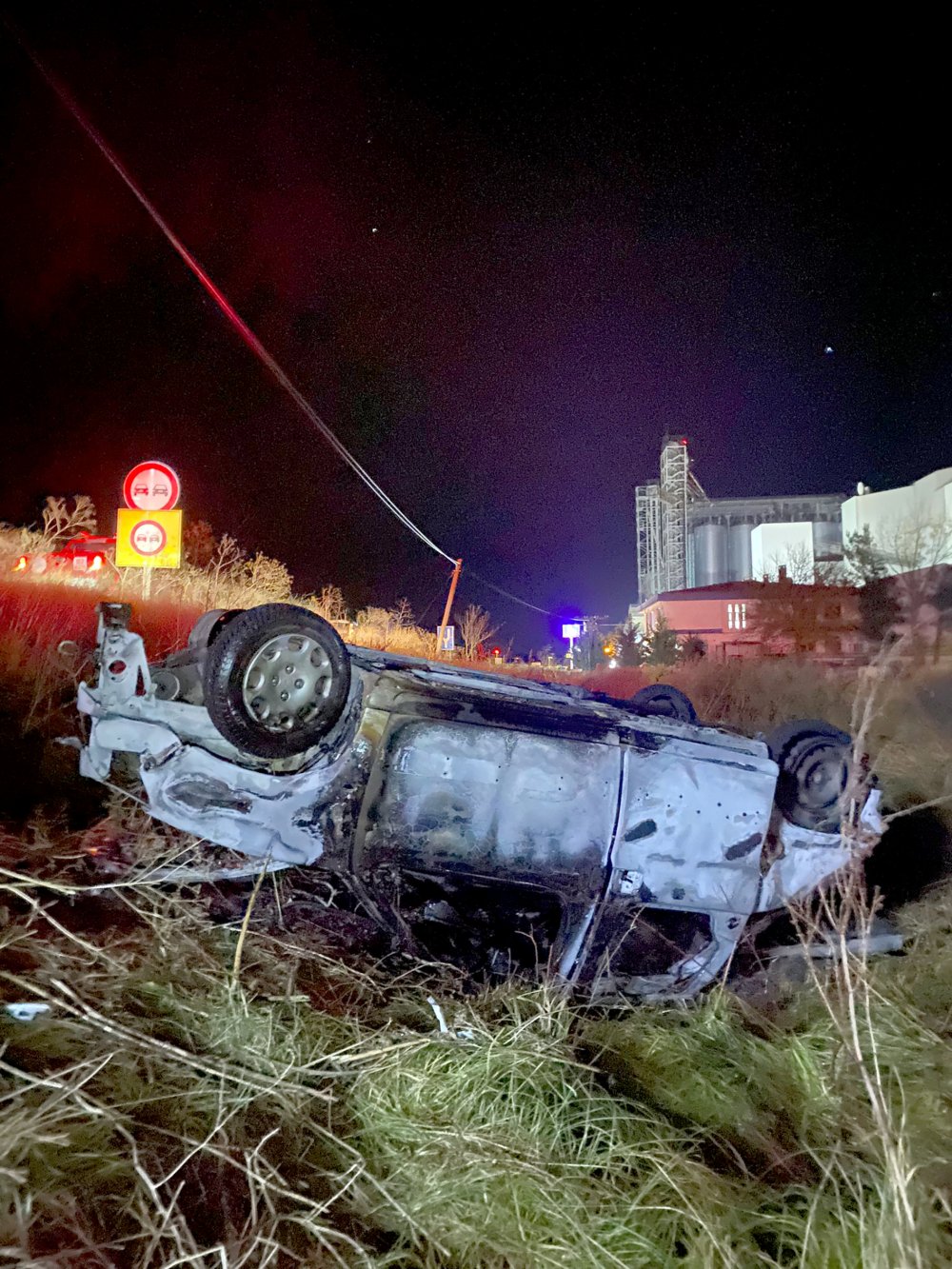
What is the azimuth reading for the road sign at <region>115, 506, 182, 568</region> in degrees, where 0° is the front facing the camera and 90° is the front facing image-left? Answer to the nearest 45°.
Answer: approximately 0°

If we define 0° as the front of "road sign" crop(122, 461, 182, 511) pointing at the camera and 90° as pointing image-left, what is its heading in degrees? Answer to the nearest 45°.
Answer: approximately 0°

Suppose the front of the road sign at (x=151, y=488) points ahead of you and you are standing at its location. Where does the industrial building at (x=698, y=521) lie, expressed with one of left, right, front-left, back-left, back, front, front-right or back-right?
back-left

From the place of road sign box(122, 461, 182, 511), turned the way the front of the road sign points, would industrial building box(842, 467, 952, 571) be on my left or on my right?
on my left

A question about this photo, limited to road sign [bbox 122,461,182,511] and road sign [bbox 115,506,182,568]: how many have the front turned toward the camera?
2

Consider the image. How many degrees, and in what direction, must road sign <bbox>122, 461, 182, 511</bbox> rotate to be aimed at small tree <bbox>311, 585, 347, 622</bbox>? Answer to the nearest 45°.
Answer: approximately 135° to its left
